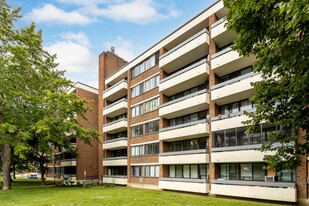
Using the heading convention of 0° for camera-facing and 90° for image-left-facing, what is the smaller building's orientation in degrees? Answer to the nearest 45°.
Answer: approximately 45°

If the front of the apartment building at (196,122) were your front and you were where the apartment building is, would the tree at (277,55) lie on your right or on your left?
on your left

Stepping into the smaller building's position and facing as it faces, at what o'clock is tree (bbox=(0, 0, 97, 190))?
The tree is roughly at 11 o'clock from the smaller building.

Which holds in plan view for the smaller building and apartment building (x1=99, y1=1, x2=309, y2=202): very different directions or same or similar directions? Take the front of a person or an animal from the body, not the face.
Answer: same or similar directions

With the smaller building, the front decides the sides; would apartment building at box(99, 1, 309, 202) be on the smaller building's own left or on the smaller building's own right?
on the smaller building's own left

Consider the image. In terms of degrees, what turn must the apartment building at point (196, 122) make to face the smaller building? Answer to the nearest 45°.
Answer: approximately 90° to its right

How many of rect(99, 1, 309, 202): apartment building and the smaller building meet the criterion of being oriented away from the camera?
0

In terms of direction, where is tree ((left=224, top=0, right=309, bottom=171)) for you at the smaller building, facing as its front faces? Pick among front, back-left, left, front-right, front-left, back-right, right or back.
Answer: front-left
